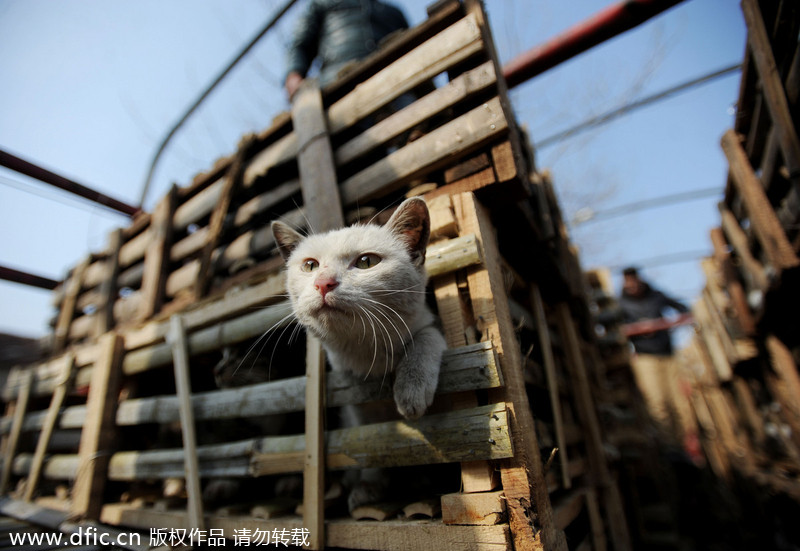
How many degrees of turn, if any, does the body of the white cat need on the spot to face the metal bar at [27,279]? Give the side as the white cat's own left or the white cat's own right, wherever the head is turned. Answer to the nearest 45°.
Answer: approximately 90° to the white cat's own right

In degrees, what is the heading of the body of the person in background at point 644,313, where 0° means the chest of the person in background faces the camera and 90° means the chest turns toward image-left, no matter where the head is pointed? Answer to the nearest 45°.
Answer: approximately 0°

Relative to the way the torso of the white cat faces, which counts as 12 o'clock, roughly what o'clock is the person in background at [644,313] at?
The person in background is roughly at 6 o'clock from the white cat.

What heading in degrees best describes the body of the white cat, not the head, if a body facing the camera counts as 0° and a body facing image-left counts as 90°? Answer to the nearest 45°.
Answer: approximately 45°

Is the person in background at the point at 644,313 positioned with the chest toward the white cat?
yes

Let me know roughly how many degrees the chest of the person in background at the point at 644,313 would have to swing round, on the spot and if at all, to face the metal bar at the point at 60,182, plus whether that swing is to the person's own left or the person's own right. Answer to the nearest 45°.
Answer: approximately 45° to the person's own right
